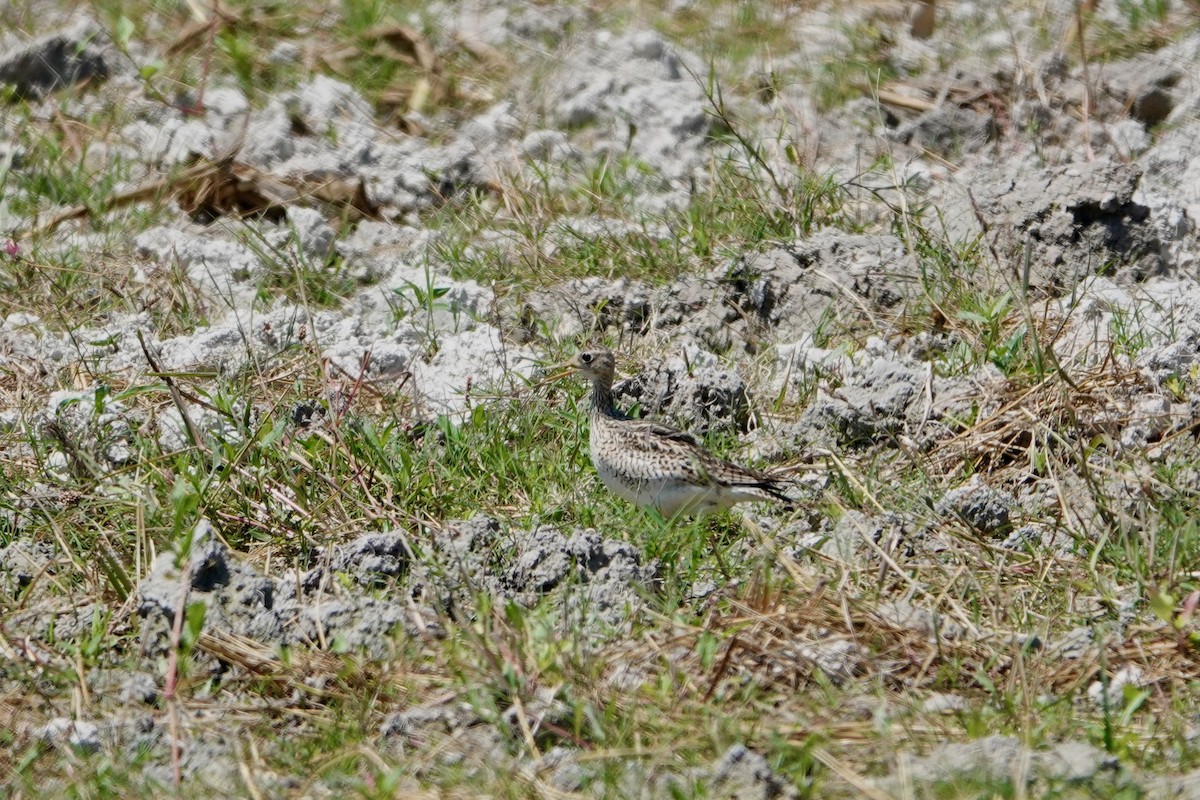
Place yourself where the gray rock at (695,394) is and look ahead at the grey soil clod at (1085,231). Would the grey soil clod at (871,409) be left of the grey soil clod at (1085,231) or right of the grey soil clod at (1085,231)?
right

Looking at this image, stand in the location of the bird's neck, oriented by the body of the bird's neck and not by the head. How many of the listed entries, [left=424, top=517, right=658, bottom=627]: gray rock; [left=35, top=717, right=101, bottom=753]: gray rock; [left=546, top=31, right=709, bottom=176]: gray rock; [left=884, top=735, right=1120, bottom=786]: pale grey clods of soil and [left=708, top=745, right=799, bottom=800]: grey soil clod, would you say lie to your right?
1

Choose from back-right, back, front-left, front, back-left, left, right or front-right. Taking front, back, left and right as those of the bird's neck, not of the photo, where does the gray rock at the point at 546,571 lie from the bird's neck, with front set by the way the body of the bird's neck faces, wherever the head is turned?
left

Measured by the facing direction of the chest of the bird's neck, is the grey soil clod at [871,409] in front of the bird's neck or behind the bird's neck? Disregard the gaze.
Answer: behind

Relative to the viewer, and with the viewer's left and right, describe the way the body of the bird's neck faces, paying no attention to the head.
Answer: facing to the left of the viewer

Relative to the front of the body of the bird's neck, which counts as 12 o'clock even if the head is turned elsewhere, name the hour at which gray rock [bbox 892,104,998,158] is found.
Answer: The gray rock is roughly at 4 o'clock from the bird's neck.

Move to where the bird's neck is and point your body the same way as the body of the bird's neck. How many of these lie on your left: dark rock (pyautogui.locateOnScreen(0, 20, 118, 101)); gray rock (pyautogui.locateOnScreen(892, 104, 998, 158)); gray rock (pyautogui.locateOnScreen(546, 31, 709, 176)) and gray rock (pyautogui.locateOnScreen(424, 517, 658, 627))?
1

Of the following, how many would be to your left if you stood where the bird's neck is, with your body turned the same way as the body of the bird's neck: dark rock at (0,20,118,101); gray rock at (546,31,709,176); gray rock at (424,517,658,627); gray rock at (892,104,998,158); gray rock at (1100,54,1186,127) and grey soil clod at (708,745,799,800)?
2

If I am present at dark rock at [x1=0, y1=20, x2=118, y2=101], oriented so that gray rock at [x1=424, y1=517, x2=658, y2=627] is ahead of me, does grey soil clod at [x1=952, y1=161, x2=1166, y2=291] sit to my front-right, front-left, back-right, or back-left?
front-left

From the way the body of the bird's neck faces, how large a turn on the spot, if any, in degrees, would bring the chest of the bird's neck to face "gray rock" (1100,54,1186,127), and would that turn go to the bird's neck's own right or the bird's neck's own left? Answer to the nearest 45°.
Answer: approximately 135° to the bird's neck's own right

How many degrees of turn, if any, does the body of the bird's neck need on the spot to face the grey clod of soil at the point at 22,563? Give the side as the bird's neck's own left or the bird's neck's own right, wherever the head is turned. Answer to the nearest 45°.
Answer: approximately 45° to the bird's neck's own left

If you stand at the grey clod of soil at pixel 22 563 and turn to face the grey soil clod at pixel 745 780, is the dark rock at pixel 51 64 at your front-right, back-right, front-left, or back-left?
back-left

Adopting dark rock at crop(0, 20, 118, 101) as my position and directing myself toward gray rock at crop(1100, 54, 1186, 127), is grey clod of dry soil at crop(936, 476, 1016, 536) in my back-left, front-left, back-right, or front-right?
front-right

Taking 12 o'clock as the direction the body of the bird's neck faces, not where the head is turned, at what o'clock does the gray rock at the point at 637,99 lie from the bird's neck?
The gray rock is roughly at 3 o'clock from the bird's neck.

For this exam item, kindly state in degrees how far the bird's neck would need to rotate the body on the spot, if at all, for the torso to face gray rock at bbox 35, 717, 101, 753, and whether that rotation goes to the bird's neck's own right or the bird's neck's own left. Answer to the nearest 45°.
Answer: approximately 45° to the bird's neck's own left

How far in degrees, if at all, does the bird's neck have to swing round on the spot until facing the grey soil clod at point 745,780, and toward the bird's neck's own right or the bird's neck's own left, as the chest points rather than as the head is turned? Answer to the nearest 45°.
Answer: approximately 90° to the bird's neck's own left
